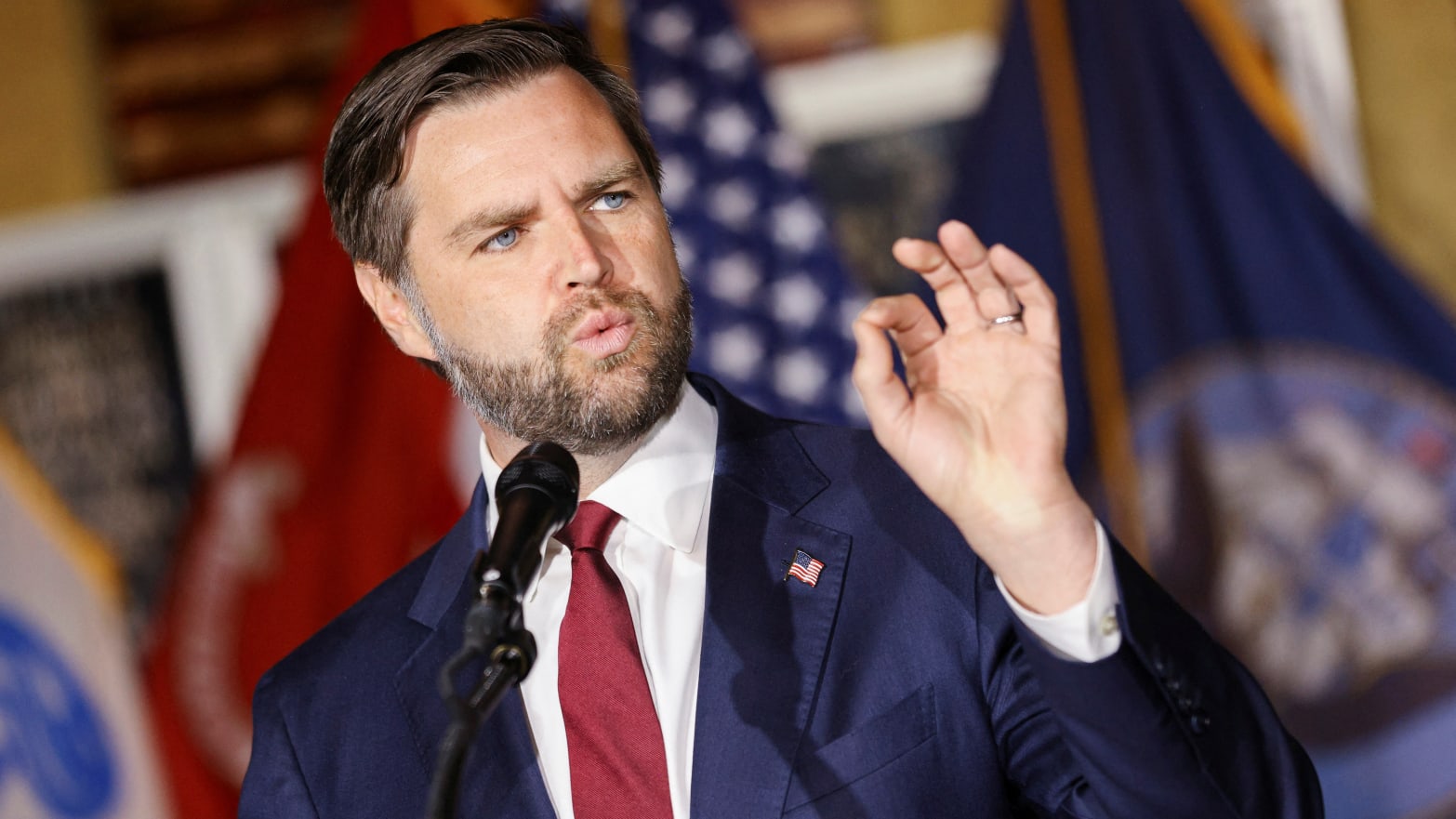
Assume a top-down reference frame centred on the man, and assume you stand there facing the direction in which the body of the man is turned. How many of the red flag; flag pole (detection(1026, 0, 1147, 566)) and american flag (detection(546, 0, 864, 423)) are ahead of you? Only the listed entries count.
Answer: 0

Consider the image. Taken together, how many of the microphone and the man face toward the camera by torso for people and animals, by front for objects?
1

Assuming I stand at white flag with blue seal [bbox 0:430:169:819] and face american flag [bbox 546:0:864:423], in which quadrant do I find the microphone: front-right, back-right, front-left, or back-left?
front-right

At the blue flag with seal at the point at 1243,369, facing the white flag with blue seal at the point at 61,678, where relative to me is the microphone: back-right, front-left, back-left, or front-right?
front-left

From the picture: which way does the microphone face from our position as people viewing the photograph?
facing away from the viewer and to the right of the viewer

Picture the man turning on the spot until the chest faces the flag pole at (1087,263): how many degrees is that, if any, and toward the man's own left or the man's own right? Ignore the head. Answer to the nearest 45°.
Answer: approximately 135° to the man's own left

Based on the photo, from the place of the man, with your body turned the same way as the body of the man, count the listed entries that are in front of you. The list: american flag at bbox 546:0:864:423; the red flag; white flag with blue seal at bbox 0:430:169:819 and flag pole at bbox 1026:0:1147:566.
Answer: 0

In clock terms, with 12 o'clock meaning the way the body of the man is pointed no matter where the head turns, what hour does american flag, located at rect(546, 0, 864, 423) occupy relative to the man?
The american flag is roughly at 6 o'clock from the man.

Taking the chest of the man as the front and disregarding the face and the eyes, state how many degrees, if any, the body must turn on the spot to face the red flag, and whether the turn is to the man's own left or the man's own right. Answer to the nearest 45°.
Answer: approximately 135° to the man's own right

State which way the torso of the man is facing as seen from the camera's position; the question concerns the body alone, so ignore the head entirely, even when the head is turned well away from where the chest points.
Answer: toward the camera

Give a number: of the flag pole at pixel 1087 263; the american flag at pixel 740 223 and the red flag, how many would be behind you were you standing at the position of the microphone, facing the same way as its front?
0

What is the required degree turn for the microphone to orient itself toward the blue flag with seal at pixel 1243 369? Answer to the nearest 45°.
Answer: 0° — it already faces it

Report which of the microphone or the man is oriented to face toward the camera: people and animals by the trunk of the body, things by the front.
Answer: the man

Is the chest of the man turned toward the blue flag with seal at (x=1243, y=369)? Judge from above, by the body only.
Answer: no

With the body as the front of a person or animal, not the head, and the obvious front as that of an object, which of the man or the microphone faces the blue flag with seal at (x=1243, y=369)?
the microphone

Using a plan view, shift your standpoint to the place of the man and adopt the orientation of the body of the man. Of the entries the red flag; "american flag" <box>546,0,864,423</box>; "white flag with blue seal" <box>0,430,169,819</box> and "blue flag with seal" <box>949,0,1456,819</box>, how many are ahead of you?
0

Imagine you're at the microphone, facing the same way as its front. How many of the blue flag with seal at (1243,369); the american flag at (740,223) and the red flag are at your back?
0
